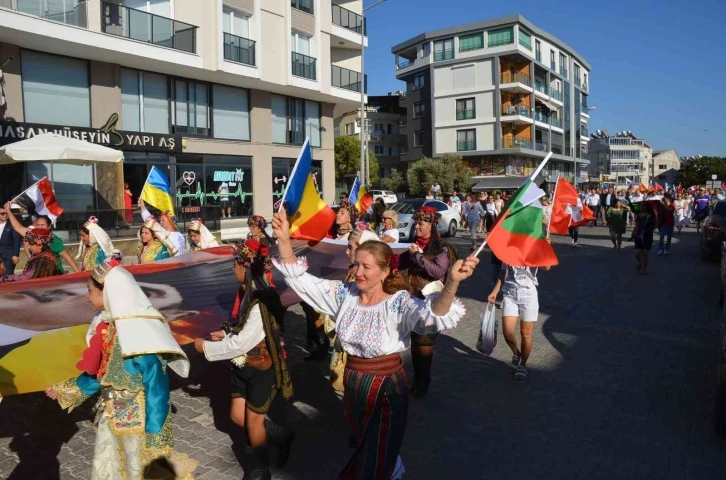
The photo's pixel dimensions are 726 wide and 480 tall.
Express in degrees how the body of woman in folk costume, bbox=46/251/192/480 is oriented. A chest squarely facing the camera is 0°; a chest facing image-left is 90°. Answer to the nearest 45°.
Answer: approximately 90°

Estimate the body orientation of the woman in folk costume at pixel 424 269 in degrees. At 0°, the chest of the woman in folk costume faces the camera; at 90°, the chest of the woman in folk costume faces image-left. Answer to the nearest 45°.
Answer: approximately 45°

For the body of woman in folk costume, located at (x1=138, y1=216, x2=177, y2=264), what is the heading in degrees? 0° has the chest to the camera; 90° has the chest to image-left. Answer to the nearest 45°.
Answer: approximately 45°

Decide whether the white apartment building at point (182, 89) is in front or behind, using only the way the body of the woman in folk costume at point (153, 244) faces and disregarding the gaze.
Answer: behind

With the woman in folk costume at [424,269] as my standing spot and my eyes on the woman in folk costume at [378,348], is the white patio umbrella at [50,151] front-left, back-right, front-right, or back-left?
back-right

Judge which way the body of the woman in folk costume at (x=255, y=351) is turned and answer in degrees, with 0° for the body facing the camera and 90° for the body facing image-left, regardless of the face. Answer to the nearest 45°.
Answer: approximately 90°

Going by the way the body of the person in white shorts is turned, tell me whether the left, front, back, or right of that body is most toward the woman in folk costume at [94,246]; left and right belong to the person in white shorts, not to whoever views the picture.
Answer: right

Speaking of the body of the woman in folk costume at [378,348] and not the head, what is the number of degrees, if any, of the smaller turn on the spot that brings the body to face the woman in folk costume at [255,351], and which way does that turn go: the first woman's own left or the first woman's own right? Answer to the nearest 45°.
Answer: approximately 90° to the first woman's own right

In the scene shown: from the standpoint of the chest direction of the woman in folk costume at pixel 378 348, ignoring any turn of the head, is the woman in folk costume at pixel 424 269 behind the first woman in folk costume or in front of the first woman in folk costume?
behind

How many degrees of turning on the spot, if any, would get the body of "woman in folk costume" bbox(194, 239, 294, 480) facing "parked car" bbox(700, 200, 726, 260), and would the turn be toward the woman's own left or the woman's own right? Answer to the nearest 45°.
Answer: approximately 135° to the woman's own right

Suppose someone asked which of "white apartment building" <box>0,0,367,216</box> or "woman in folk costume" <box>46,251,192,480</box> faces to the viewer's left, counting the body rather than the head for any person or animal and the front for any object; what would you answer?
the woman in folk costume
